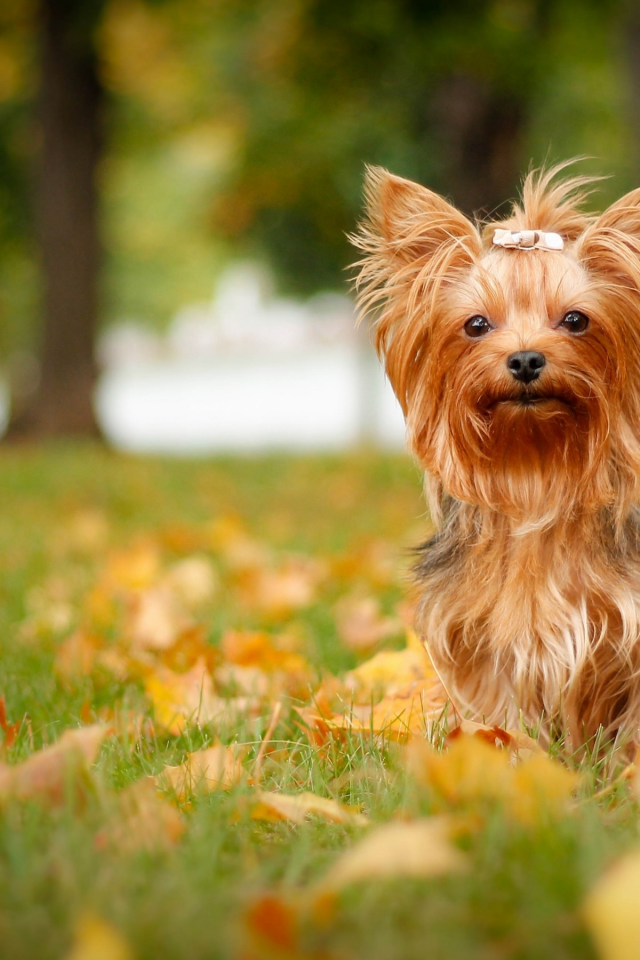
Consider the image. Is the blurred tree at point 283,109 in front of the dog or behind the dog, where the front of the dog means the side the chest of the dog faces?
behind

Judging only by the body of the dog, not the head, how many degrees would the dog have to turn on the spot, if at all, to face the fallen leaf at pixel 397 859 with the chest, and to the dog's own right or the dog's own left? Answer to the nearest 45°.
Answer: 0° — it already faces it

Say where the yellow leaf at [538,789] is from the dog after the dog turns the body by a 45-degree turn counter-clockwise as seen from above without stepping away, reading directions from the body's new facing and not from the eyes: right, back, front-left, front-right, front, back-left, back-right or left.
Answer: front-right

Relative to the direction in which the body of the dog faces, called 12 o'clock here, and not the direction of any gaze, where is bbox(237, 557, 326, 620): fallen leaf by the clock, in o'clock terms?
The fallen leaf is roughly at 5 o'clock from the dog.

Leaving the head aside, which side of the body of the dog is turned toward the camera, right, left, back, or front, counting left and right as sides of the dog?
front

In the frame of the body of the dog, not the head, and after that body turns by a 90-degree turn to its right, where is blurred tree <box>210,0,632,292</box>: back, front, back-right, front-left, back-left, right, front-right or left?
right

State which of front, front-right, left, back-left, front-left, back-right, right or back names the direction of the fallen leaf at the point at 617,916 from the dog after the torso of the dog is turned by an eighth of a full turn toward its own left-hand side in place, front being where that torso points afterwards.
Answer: front-right

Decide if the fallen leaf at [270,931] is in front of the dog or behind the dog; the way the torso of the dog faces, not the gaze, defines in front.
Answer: in front

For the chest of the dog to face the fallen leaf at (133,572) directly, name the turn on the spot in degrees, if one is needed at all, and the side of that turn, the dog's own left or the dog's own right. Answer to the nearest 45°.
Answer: approximately 135° to the dog's own right

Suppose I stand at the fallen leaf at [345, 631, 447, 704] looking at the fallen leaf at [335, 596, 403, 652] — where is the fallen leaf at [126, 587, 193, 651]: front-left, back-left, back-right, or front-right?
front-left

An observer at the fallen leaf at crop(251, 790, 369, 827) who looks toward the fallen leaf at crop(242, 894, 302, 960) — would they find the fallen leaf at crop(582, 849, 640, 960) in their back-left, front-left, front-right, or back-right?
front-left

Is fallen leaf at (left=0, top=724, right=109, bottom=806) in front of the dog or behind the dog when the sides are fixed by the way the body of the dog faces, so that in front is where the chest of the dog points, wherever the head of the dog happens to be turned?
in front

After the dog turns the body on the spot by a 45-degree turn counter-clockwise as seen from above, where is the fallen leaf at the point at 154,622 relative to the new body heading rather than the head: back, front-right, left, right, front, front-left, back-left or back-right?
back

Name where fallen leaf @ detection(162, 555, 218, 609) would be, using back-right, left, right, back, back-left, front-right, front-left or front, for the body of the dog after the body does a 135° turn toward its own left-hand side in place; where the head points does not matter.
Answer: left

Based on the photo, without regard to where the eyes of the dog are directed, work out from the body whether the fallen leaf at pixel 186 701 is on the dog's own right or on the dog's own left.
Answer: on the dog's own right

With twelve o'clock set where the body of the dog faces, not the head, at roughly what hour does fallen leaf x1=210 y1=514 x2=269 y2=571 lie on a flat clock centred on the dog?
The fallen leaf is roughly at 5 o'clock from the dog.
